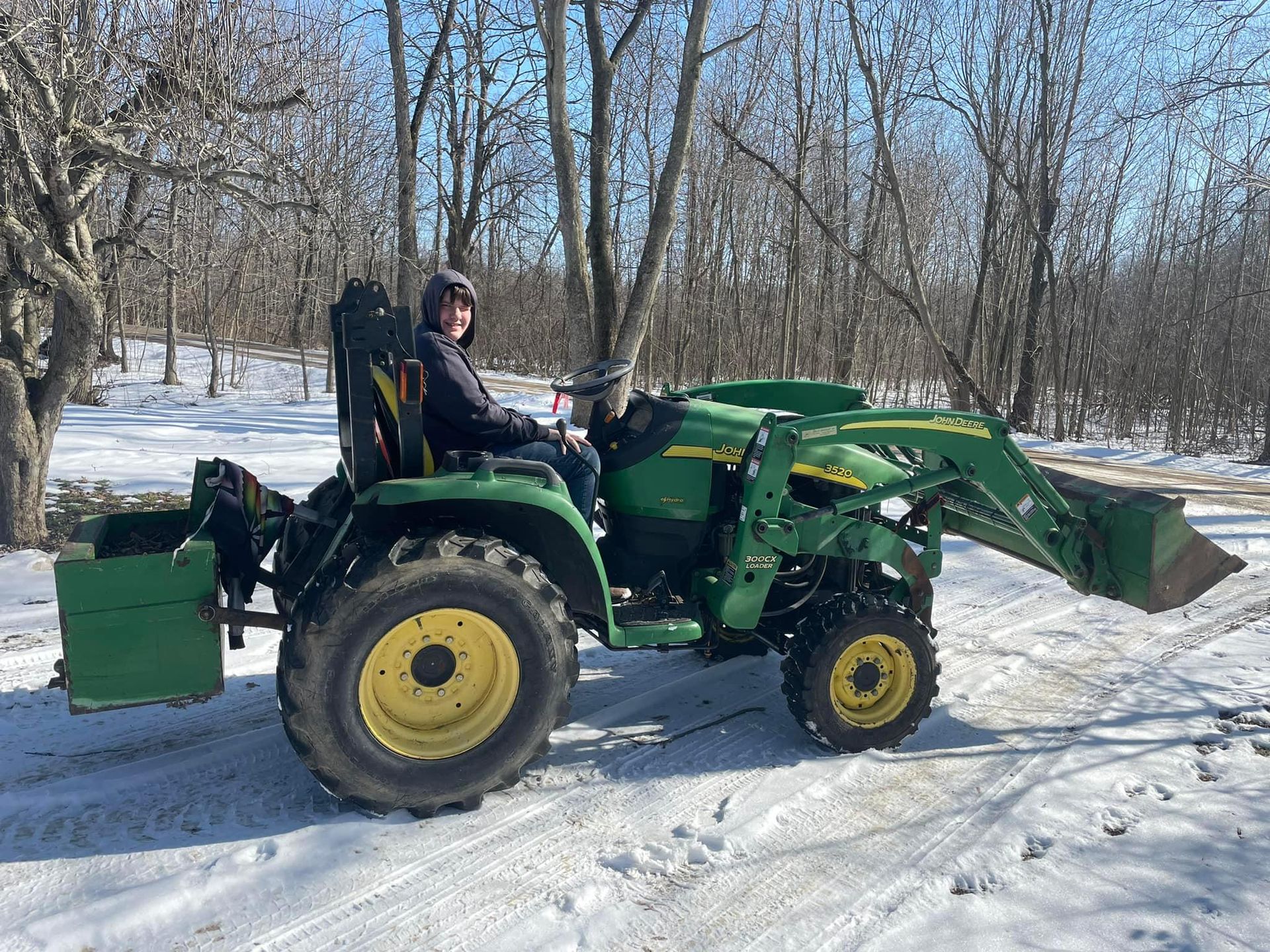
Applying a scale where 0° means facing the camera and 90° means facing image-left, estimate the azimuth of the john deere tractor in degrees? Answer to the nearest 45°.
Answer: approximately 270°

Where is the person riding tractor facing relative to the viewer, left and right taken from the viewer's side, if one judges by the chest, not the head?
facing to the right of the viewer

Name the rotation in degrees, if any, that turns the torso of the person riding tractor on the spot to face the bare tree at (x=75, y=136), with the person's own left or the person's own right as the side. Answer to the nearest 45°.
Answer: approximately 135° to the person's own left
